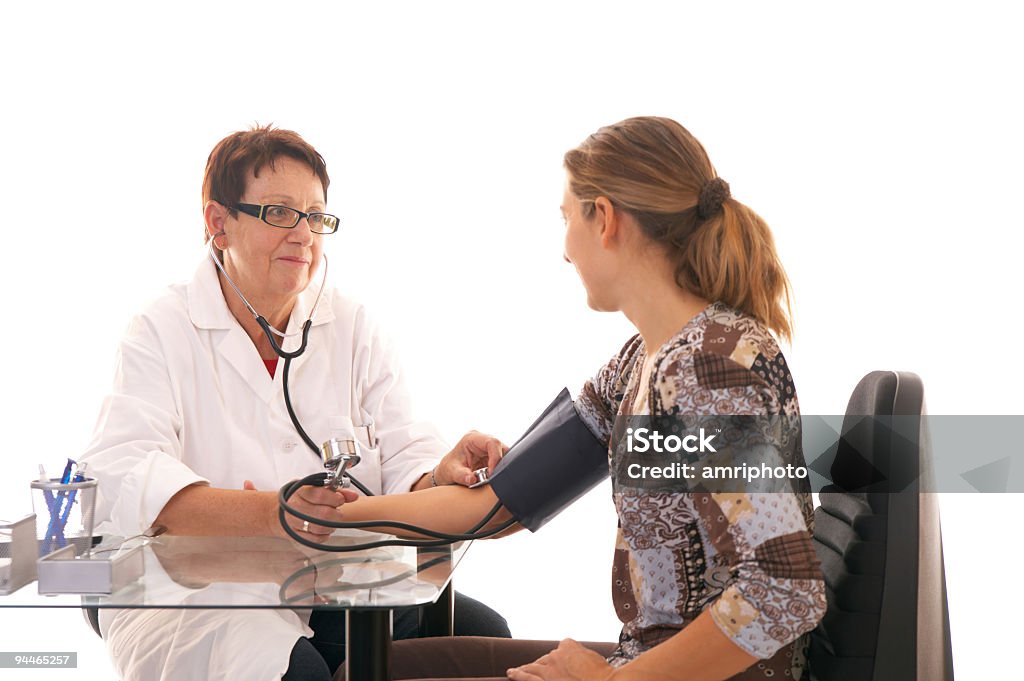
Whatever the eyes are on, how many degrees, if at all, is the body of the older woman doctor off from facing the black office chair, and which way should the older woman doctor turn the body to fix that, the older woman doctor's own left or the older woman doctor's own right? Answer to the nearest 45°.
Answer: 0° — they already face it

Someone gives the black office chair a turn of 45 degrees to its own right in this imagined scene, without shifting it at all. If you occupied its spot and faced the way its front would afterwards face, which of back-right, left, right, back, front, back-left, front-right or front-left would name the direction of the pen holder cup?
front-left

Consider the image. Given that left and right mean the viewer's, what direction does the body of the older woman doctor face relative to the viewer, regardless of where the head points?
facing the viewer and to the right of the viewer

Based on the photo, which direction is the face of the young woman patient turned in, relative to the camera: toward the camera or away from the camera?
away from the camera

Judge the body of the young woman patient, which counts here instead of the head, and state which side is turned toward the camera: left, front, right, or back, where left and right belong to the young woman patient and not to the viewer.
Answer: left

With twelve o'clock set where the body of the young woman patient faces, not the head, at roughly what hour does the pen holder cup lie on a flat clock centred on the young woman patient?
The pen holder cup is roughly at 12 o'clock from the young woman patient.

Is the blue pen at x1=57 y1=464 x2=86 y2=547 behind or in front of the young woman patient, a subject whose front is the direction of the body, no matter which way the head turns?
in front

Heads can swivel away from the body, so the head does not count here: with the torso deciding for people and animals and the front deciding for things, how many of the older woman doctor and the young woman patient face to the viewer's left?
1

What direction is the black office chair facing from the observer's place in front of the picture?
facing to the left of the viewer

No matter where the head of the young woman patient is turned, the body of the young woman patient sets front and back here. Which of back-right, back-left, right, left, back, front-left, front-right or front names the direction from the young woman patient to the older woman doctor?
front-right

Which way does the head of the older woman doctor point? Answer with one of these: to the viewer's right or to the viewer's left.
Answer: to the viewer's right

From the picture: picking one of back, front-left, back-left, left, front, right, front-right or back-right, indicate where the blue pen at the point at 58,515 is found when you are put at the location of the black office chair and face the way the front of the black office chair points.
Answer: front

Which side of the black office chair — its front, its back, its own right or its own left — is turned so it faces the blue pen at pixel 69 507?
front
